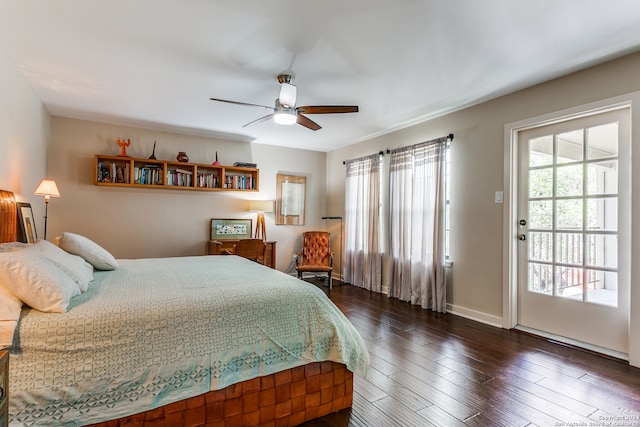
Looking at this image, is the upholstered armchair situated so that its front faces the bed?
yes

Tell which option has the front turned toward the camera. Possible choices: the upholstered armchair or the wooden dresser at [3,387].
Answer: the upholstered armchair

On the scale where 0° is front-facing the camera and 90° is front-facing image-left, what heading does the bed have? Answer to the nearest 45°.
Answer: approximately 270°

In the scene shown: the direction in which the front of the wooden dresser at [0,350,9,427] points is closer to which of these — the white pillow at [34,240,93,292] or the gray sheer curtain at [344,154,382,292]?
the gray sheer curtain

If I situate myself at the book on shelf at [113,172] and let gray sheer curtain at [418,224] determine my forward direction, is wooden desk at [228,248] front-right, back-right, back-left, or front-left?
front-left

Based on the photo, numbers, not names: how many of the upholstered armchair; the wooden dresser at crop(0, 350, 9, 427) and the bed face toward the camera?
1

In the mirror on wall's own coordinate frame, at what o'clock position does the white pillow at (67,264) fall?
The white pillow is roughly at 2 o'clock from the mirror on wall.

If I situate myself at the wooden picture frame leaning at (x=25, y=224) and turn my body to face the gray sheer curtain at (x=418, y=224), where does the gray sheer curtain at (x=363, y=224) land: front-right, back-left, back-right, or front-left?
front-left

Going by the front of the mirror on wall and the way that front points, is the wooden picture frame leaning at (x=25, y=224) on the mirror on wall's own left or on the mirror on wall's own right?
on the mirror on wall's own right

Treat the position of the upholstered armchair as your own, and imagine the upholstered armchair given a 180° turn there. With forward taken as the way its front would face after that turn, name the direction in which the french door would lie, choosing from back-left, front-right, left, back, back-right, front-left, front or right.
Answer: back-right

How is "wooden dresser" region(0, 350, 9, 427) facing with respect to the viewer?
to the viewer's right

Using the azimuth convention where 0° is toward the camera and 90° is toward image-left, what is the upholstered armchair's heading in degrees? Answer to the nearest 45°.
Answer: approximately 0°

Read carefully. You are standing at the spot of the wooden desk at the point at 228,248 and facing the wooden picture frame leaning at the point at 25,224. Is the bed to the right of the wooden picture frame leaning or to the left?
left

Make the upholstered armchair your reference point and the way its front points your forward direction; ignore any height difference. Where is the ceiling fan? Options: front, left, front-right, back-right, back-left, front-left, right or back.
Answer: front

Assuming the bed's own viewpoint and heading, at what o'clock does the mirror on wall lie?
The mirror on wall is roughly at 10 o'clock from the bed.

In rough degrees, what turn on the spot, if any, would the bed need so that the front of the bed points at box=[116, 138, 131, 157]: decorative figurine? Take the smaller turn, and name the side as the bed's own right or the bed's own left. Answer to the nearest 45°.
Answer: approximately 90° to the bed's own left

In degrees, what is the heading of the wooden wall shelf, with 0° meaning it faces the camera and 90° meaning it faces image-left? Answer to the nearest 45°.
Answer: approximately 315°
